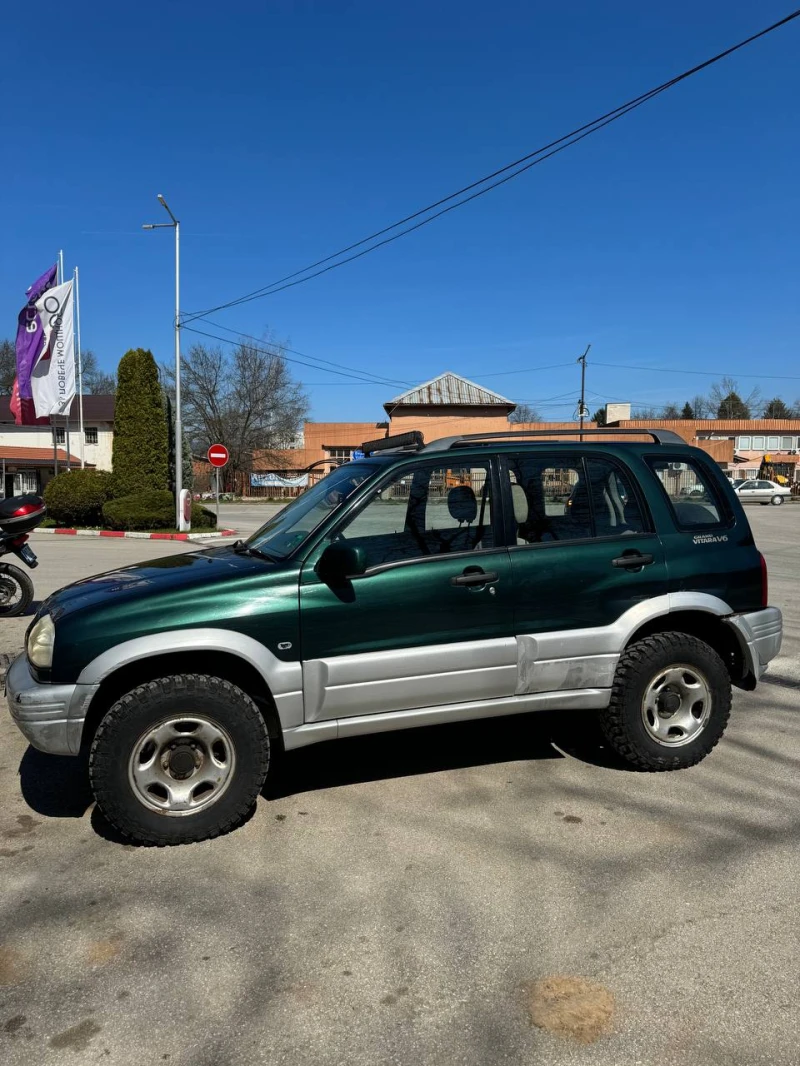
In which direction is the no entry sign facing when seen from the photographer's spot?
facing the viewer

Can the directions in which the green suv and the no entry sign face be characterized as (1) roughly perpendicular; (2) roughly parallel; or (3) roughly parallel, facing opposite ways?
roughly perpendicular

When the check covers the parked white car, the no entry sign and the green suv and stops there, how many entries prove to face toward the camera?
1

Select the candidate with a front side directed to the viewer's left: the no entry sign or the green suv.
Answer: the green suv

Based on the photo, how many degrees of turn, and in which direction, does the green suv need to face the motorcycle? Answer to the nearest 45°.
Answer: approximately 45° to its right

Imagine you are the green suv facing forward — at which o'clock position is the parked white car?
The parked white car is roughly at 4 o'clock from the green suv.

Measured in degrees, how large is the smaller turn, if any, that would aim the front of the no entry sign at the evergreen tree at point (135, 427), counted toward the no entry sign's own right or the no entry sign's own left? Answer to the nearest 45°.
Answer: approximately 135° to the no entry sign's own right

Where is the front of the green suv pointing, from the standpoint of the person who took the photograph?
facing to the left of the viewer
